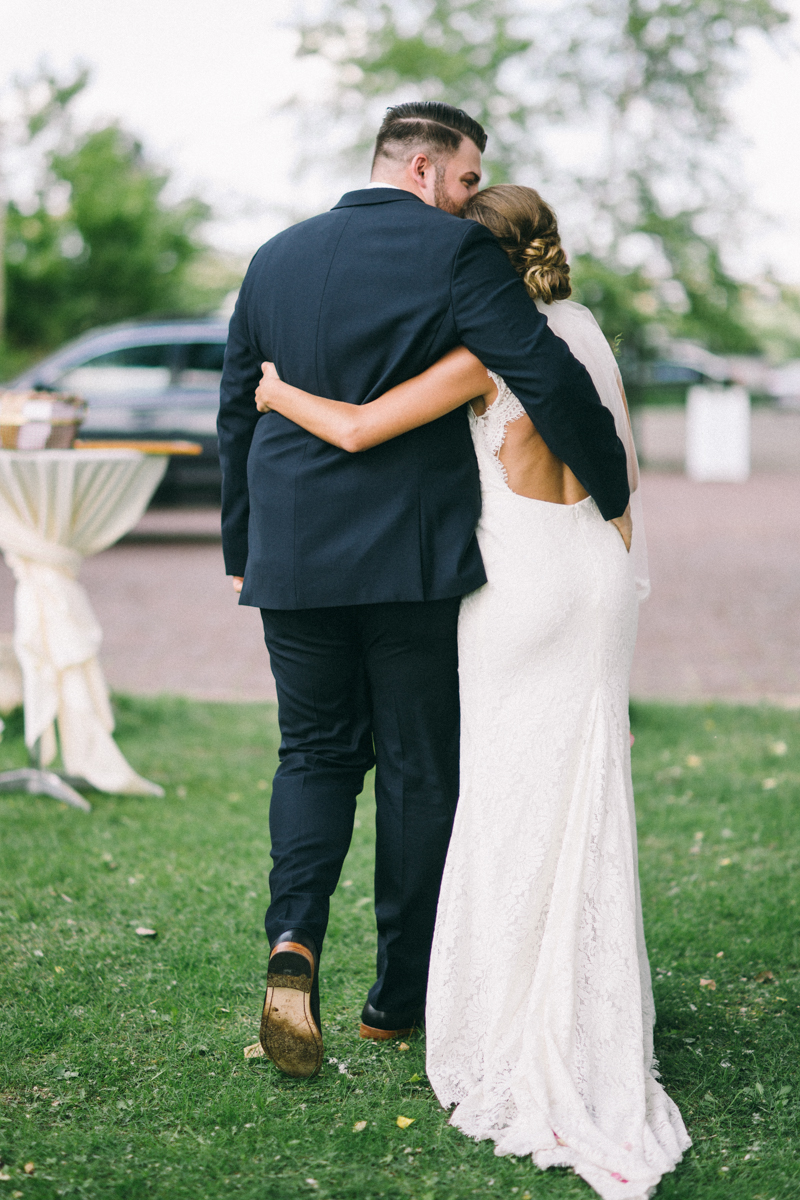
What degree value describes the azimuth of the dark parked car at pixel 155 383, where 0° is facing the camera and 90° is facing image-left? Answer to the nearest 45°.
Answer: approximately 90°

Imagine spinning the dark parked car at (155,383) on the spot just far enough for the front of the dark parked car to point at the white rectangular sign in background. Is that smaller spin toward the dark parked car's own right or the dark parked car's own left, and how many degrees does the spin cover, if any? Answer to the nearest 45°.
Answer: approximately 135° to the dark parked car's own right

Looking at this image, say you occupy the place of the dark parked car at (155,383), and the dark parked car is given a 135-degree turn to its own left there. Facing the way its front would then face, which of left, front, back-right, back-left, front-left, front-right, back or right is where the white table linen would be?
front-right

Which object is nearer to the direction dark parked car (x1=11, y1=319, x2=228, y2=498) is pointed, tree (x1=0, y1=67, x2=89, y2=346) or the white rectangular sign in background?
the tree

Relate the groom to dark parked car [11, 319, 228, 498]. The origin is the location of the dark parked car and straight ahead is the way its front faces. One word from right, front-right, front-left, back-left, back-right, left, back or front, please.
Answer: left

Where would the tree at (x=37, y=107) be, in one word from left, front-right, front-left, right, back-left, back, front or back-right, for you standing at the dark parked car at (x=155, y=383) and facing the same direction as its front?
right

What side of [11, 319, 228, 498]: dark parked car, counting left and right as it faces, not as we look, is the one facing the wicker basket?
left

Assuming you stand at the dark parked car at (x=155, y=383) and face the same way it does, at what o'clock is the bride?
The bride is roughly at 9 o'clock from the dark parked car.

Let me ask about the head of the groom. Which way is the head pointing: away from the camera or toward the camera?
away from the camera
